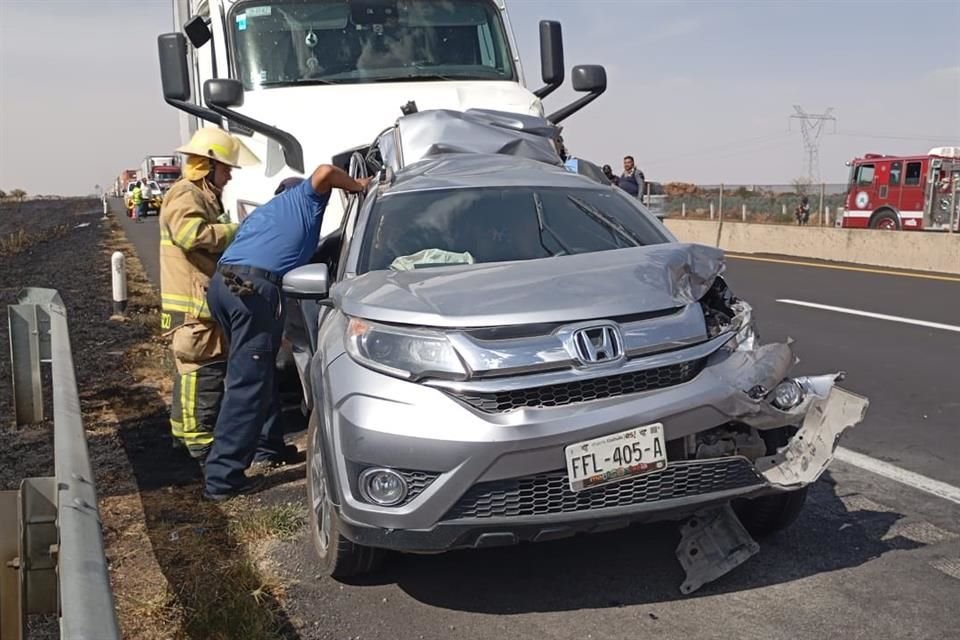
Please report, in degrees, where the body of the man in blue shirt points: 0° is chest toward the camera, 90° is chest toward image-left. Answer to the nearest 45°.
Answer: approximately 225°

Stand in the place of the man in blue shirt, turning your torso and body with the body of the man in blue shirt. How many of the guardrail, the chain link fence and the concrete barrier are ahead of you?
2

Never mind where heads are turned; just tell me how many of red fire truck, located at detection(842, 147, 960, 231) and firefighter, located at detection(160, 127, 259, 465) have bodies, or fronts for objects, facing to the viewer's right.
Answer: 1

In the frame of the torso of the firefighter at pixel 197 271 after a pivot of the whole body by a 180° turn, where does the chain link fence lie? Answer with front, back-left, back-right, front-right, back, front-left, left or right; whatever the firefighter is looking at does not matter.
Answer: back-right

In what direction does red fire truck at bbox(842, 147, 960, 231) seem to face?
to the viewer's left

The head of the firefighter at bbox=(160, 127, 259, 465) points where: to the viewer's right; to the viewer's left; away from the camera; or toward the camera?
to the viewer's right

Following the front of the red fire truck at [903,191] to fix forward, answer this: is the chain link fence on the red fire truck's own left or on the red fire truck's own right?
on the red fire truck's own right

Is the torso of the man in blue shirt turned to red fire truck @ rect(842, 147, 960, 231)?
yes

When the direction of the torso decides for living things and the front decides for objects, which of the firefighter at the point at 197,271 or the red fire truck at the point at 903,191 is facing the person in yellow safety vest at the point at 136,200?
the red fire truck

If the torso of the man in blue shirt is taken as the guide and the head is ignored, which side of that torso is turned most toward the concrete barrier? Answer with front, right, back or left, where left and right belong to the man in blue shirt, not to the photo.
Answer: front

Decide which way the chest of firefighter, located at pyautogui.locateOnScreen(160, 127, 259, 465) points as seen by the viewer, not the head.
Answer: to the viewer's right

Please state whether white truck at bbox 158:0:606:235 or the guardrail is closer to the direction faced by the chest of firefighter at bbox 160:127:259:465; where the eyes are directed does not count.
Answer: the white truck

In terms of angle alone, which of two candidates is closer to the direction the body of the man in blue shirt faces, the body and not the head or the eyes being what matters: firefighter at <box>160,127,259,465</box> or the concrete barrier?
the concrete barrier
